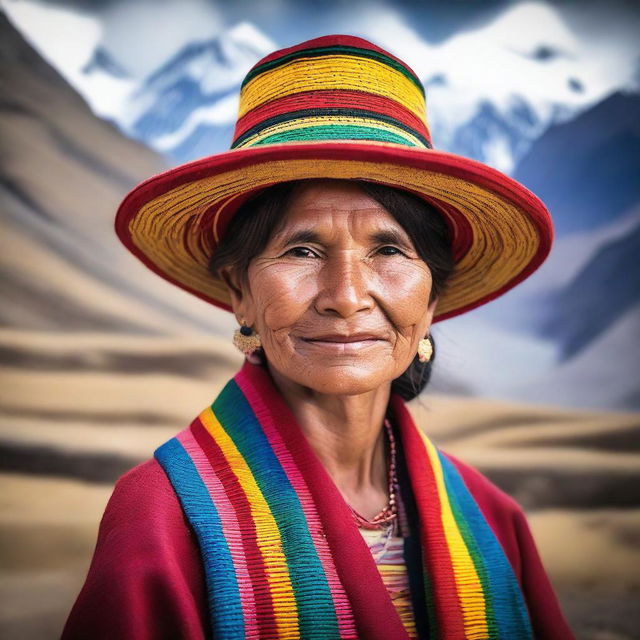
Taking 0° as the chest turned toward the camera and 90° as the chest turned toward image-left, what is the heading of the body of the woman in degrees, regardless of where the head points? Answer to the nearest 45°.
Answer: approximately 315°

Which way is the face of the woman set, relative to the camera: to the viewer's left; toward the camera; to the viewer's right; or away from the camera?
toward the camera
